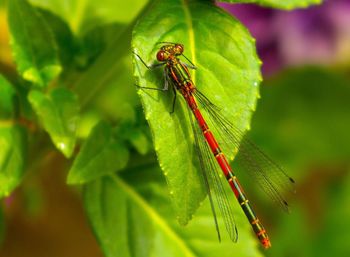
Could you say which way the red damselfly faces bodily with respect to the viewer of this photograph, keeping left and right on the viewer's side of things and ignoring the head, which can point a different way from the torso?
facing away from the viewer and to the left of the viewer

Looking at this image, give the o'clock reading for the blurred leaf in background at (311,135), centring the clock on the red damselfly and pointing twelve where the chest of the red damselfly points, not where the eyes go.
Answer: The blurred leaf in background is roughly at 2 o'clock from the red damselfly.
